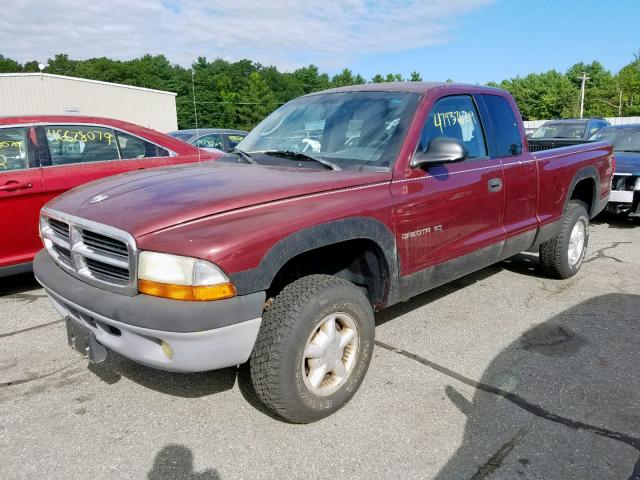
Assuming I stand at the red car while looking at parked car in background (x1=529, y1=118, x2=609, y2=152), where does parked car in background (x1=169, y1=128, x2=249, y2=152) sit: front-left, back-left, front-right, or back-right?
front-left

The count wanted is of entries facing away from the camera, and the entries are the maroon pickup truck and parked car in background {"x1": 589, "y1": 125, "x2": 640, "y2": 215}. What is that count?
0

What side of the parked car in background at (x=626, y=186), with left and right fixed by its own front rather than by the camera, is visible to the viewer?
front

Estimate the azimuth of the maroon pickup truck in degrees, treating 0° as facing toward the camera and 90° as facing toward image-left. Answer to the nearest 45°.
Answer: approximately 45°

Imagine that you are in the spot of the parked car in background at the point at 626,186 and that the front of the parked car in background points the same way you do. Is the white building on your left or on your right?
on your right

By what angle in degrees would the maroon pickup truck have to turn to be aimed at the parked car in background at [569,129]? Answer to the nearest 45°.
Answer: approximately 180°

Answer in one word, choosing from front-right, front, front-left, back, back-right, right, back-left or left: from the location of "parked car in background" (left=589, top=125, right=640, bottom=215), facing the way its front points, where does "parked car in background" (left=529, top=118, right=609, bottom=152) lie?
back

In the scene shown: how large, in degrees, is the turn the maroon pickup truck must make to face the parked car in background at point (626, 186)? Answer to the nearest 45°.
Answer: approximately 180°

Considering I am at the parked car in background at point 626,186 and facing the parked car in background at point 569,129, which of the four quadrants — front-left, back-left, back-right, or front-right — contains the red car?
back-left

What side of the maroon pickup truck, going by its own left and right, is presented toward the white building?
right

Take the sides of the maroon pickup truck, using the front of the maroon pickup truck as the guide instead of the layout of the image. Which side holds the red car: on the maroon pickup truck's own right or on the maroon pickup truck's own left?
on the maroon pickup truck's own right

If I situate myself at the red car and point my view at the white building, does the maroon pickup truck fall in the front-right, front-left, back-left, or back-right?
back-right

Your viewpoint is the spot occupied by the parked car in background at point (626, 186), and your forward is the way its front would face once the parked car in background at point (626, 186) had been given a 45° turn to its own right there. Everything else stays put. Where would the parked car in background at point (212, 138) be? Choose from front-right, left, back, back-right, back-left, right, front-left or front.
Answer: front-right

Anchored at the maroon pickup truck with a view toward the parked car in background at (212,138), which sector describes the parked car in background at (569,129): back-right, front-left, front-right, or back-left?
front-right
